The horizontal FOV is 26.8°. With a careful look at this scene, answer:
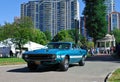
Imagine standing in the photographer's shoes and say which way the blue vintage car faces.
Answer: facing the viewer and to the left of the viewer
